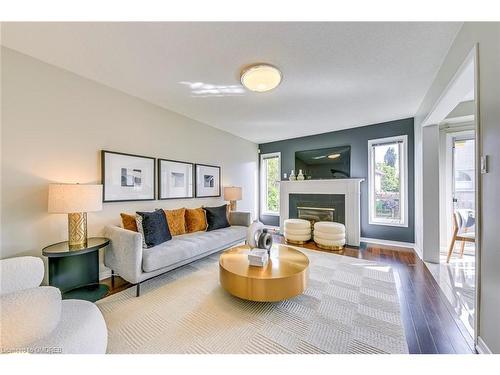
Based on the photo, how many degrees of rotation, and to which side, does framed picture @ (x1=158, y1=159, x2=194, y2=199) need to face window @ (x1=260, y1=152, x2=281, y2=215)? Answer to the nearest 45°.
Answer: approximately 90° to its left

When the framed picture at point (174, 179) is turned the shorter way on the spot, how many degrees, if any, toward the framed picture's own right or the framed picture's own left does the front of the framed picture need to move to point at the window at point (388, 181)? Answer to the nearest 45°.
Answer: approximately 45° to the framed picture's own left

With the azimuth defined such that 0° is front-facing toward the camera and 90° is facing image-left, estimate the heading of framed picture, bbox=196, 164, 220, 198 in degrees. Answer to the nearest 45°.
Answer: approximately 315°

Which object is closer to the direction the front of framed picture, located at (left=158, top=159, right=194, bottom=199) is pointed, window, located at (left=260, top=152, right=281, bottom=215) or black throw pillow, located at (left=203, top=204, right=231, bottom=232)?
the black throw pillow

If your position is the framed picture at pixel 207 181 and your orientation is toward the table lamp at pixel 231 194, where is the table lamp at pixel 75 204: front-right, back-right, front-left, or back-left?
back-right

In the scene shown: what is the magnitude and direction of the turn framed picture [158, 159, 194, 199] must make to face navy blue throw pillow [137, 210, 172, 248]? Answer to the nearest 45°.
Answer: approximately 45° to its right

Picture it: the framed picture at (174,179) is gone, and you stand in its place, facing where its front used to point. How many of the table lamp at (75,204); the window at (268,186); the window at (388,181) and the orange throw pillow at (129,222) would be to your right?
2

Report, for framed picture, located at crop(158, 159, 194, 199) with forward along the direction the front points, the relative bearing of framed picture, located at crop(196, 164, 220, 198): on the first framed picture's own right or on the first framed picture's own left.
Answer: on the first framed picture's own left

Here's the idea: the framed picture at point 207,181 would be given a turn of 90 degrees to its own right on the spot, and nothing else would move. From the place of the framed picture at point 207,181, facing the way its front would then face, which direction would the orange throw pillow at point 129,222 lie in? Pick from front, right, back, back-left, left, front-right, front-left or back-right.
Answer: front

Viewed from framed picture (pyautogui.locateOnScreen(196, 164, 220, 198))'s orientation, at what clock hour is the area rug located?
The area rug is roughly at 1 o'clock from the framed picture.

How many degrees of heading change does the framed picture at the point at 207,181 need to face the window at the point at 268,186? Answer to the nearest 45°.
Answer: approximately 90° to its left

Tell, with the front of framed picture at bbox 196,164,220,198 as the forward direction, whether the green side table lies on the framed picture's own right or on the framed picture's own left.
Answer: on the framed picture's own right

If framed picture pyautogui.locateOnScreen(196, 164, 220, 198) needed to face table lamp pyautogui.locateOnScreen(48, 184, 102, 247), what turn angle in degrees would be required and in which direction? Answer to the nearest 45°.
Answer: approximately 90° to its right
